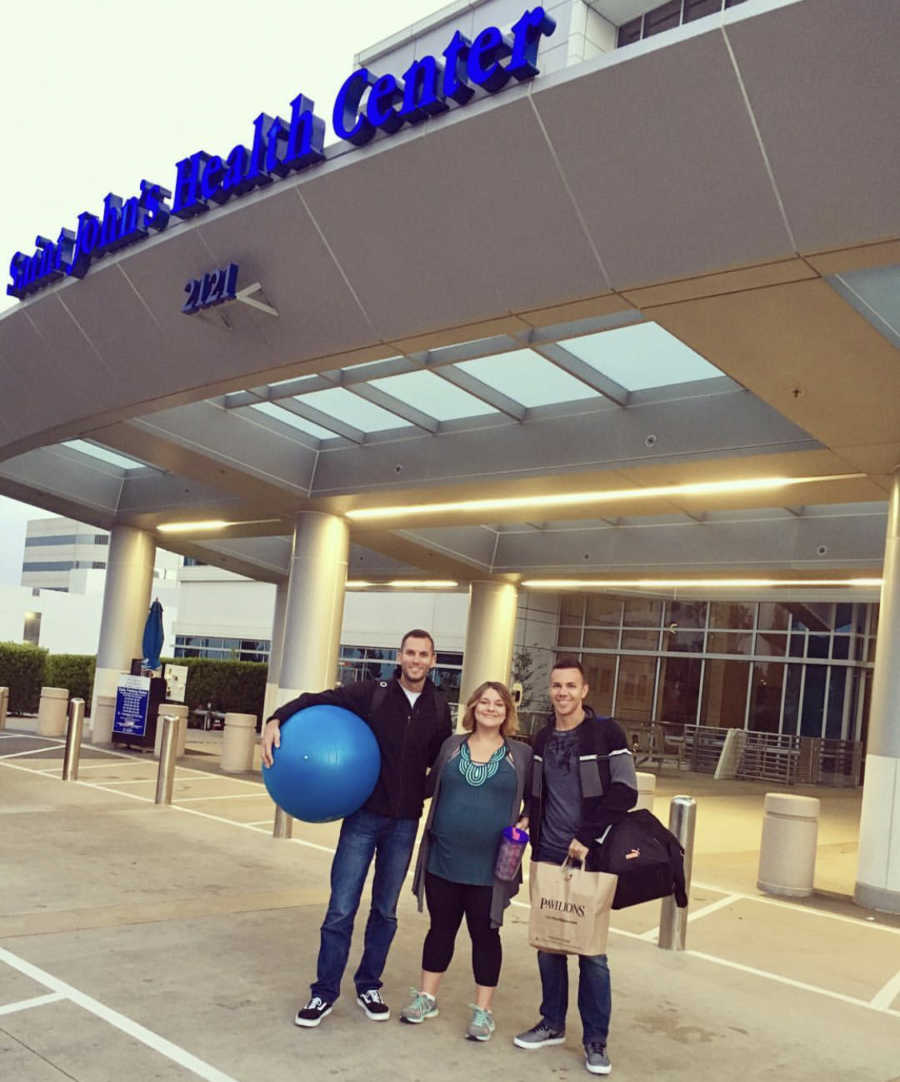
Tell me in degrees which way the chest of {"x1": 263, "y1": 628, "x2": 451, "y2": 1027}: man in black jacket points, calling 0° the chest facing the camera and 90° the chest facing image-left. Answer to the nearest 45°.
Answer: approximately 0°

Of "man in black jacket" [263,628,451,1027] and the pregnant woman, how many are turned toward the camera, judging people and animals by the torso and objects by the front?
2

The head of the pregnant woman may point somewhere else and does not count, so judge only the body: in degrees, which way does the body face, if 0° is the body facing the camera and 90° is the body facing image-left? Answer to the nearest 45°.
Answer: approximately 0°

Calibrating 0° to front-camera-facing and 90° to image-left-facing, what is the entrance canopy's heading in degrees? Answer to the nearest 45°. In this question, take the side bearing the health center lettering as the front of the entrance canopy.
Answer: approximately 45°

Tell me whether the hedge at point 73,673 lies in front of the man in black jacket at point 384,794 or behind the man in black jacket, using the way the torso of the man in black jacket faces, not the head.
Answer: behind

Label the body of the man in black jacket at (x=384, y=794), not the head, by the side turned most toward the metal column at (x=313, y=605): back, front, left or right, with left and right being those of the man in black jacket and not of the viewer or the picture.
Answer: back

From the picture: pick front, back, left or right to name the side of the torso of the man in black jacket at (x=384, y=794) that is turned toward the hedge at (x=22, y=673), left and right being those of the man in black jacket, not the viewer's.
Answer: back

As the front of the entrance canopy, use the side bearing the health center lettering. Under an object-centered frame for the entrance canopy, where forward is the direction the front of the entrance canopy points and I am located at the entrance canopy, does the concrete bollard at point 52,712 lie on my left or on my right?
on my right
